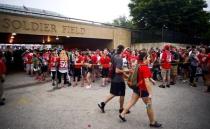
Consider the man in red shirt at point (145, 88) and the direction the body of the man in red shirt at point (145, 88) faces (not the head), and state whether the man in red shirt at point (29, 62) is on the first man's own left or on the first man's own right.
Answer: on the first man's own left

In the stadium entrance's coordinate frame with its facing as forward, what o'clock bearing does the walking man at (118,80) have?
The walking man is roughly at 1 o'clock from the stadium entrance.

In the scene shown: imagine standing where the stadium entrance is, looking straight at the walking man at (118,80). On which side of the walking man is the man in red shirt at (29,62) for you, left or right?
right

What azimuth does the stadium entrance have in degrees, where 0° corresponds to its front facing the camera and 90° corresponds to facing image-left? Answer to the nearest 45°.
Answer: approximately 315°

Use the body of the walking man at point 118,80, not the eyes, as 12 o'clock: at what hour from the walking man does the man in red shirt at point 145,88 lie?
The man in red shirt is roughly at 2 o'clock from the walking man.
